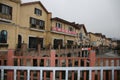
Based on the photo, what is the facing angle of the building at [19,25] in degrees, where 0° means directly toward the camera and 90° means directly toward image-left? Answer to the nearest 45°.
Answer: approximately 315°

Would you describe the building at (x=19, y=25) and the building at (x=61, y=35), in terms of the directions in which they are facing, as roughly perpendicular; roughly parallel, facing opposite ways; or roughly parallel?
roughly parallel

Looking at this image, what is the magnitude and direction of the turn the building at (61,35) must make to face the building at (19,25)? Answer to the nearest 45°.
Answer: approximately 135° to its right

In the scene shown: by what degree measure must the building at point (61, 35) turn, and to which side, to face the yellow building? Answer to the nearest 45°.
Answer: approximately 135° to its right

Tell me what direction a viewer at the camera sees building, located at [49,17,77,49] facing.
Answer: facing the viewer and to the right of the viewer

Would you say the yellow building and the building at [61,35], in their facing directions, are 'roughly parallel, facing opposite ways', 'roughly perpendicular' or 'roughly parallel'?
roughly parallel

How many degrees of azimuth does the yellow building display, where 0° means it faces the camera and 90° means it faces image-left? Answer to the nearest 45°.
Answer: approximately 315°

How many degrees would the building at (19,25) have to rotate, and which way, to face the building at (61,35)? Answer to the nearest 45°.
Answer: approximately 45° to its left

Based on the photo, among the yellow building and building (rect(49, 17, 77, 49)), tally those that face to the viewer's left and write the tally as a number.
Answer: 0

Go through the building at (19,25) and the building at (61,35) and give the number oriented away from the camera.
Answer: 0
